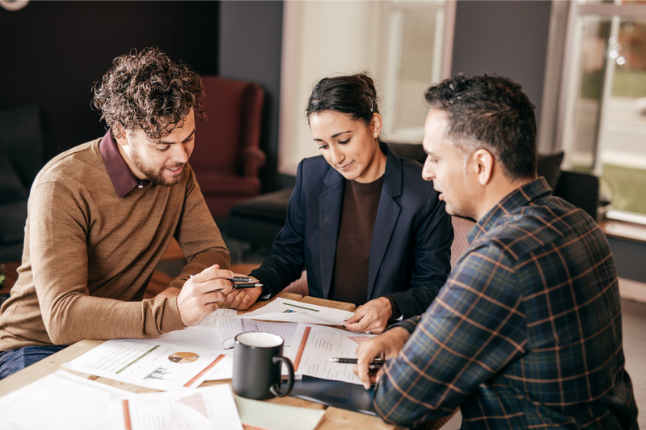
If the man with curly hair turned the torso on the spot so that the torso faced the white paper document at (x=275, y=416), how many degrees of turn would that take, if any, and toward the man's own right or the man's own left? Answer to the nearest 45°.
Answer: approximately 45° to the man's own right

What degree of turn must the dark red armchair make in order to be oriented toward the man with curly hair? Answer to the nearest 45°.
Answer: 0° — it already faces them

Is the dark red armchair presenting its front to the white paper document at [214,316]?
yes

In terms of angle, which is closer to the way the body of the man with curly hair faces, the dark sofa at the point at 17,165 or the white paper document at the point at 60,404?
the white paper document

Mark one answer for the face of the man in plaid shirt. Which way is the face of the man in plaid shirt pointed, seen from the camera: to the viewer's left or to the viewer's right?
to the viewer's left

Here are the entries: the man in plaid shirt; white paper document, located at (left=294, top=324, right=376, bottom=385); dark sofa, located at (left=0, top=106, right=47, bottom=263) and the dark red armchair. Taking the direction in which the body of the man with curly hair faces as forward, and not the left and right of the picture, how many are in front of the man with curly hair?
2

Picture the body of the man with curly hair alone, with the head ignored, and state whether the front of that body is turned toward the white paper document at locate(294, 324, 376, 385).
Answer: yes

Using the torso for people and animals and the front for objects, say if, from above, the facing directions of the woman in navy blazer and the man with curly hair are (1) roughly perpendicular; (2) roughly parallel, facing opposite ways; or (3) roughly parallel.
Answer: roughly perpendicular

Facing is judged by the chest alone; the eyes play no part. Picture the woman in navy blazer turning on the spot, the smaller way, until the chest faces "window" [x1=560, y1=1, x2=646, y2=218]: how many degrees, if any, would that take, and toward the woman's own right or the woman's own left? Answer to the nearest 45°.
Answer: approximately 180°

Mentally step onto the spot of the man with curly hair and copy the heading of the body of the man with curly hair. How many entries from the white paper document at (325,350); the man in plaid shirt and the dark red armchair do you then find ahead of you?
2

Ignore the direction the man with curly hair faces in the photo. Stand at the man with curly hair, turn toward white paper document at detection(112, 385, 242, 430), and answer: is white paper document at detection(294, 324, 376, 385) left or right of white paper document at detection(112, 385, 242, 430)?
left
